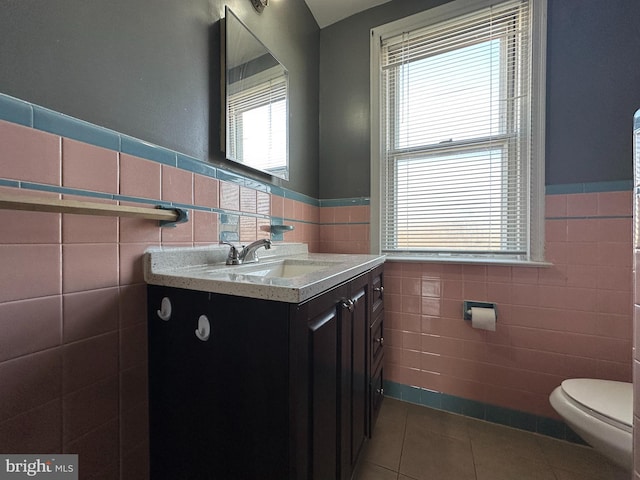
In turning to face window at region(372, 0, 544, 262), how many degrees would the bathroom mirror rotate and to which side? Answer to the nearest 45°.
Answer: approximately 45° to its left

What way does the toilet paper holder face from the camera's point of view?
toward the camera

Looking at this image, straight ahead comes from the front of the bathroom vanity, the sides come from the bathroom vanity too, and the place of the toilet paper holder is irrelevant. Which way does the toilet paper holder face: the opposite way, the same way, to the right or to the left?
to the right

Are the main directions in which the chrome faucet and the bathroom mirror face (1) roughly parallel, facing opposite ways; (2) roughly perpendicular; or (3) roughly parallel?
roughly parallel

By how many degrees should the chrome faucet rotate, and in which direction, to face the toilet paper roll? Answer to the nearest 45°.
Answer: approximately 45° to its left

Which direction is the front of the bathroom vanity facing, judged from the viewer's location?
facing the viewer and to the right of the viewer

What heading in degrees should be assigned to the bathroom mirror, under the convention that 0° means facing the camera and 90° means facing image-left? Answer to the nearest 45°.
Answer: approximately 315°

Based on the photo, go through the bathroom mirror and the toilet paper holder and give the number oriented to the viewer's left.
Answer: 0

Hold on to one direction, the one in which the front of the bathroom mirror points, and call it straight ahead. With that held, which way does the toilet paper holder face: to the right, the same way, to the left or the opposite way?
to the right

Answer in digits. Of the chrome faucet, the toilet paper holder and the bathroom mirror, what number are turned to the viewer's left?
0

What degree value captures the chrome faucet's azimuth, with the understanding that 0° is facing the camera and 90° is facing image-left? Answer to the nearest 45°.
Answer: approximately 315°

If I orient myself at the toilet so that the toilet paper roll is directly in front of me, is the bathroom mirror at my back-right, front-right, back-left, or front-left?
front-left

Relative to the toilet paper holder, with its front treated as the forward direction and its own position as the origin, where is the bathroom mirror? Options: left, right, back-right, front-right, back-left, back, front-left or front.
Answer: front-right

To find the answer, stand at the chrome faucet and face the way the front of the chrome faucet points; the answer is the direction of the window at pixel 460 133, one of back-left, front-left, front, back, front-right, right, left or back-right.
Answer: front-left
